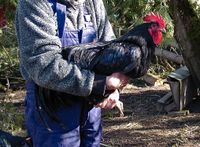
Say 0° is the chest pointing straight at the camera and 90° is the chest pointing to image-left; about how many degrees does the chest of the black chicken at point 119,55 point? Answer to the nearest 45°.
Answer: approximately 270°

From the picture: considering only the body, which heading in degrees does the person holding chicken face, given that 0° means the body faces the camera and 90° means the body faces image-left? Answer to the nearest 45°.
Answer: approximately 315°
